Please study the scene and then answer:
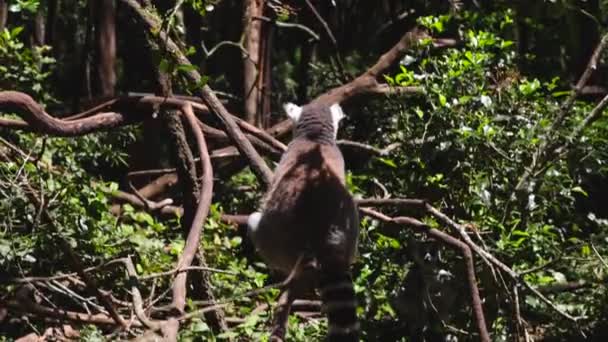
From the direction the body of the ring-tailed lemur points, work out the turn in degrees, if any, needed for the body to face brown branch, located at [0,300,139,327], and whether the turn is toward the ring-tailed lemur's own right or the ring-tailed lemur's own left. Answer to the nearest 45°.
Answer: approximately 90° to the ring-tailed lemur's own left

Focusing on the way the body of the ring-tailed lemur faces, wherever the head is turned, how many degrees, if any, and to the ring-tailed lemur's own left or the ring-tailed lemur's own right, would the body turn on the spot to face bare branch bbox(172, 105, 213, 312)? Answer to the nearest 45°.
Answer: approximately 90° to the ring-tailed lemur's own left

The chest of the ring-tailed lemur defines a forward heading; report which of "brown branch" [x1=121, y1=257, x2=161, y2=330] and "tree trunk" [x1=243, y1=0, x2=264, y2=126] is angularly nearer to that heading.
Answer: the tree trunk

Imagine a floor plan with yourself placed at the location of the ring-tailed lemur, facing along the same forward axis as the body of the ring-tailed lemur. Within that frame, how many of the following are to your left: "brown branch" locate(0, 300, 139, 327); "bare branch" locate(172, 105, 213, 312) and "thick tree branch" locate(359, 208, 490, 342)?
2

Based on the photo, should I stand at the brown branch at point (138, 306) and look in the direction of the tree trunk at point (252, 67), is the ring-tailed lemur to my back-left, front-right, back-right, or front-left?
front-right

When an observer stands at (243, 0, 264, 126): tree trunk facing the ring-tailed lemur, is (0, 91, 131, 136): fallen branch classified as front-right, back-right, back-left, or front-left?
front-right

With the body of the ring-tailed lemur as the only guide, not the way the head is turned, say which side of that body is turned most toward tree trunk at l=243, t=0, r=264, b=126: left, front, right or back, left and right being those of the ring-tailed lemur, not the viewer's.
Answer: front

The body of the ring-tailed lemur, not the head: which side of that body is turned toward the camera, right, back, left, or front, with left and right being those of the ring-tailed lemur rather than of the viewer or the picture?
back

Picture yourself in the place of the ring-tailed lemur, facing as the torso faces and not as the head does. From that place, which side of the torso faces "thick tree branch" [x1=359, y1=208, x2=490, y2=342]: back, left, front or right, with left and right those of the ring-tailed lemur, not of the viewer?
right

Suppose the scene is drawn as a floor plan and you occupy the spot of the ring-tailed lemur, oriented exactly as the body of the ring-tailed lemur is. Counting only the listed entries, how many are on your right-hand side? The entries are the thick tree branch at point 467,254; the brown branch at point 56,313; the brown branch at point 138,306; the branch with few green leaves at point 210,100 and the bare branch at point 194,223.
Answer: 1

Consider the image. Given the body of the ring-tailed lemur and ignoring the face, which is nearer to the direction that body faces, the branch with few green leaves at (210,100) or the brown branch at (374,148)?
the brown branch

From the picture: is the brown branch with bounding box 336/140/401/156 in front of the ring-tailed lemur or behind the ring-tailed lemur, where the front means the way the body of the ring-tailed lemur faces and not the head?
in front

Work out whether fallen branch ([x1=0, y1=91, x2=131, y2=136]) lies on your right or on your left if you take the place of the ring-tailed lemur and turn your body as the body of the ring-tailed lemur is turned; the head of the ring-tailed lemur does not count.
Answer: on your left

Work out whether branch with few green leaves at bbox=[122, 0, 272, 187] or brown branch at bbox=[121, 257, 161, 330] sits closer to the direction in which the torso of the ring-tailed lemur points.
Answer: the branch with few green leaves

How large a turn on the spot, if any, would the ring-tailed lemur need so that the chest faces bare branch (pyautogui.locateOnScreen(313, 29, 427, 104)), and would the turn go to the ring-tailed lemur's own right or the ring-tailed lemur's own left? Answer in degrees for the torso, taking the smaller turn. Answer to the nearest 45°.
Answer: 0° — it already faces it

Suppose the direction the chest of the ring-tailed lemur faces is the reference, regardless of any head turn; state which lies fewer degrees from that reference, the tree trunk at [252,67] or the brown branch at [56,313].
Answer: the tree trunk
